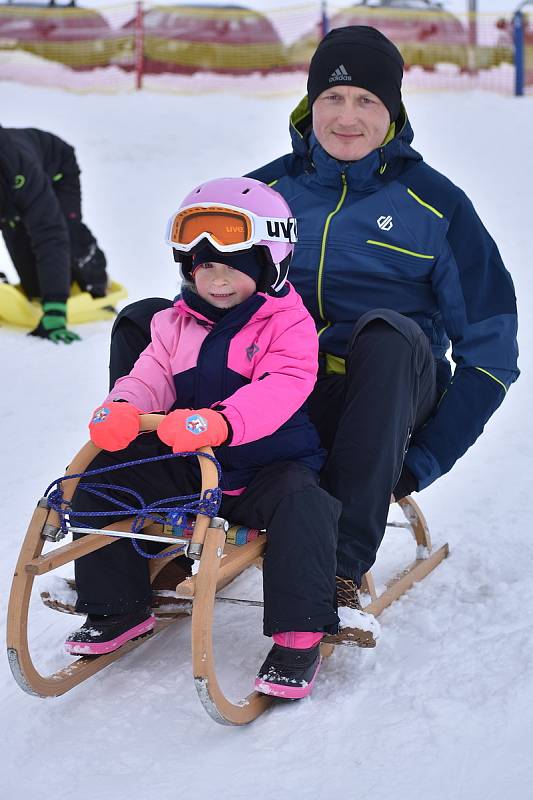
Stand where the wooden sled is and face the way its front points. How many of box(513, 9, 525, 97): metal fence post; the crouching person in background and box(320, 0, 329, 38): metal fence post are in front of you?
0

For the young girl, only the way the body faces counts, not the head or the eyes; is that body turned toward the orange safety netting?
no

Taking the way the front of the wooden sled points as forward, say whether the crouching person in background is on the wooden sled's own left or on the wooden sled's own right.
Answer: on the wooden sled's own right

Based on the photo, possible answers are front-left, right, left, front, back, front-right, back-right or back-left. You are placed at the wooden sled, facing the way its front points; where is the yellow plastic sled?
back-right

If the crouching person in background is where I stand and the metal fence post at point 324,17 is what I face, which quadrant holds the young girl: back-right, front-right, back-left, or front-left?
back-right

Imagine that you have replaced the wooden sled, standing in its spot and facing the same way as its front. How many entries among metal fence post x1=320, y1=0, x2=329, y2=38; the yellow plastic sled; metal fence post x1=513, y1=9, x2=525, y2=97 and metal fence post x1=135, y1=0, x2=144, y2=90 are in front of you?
0

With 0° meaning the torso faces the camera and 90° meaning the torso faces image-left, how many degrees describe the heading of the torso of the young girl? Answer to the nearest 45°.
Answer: approximately 45°

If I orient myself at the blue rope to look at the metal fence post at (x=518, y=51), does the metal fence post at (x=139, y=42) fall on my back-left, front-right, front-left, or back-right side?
front-left

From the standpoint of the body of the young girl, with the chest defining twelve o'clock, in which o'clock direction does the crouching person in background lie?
The crouching person in background is roughly at 4 o'clock from the young girl.

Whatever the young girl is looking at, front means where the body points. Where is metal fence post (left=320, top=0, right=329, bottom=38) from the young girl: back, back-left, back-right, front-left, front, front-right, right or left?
back-right

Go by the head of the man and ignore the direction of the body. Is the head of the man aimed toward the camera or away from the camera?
toward the camera

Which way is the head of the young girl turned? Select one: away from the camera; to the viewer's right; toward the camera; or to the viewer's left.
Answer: toward the camera

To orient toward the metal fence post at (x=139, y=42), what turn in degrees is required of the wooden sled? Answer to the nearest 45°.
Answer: approximately 135° to its right

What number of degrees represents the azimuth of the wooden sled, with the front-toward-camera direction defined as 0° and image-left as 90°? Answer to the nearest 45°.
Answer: approximately 45°

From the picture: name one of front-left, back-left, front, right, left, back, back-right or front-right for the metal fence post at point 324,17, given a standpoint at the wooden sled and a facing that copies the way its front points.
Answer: back-right

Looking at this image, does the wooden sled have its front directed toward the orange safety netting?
no
